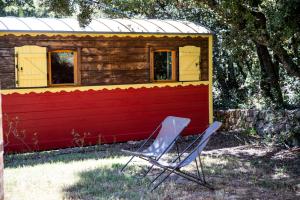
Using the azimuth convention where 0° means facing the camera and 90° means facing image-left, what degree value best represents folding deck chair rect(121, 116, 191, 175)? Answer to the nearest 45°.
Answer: approximately 45°

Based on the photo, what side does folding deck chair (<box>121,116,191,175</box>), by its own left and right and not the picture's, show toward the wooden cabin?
right
